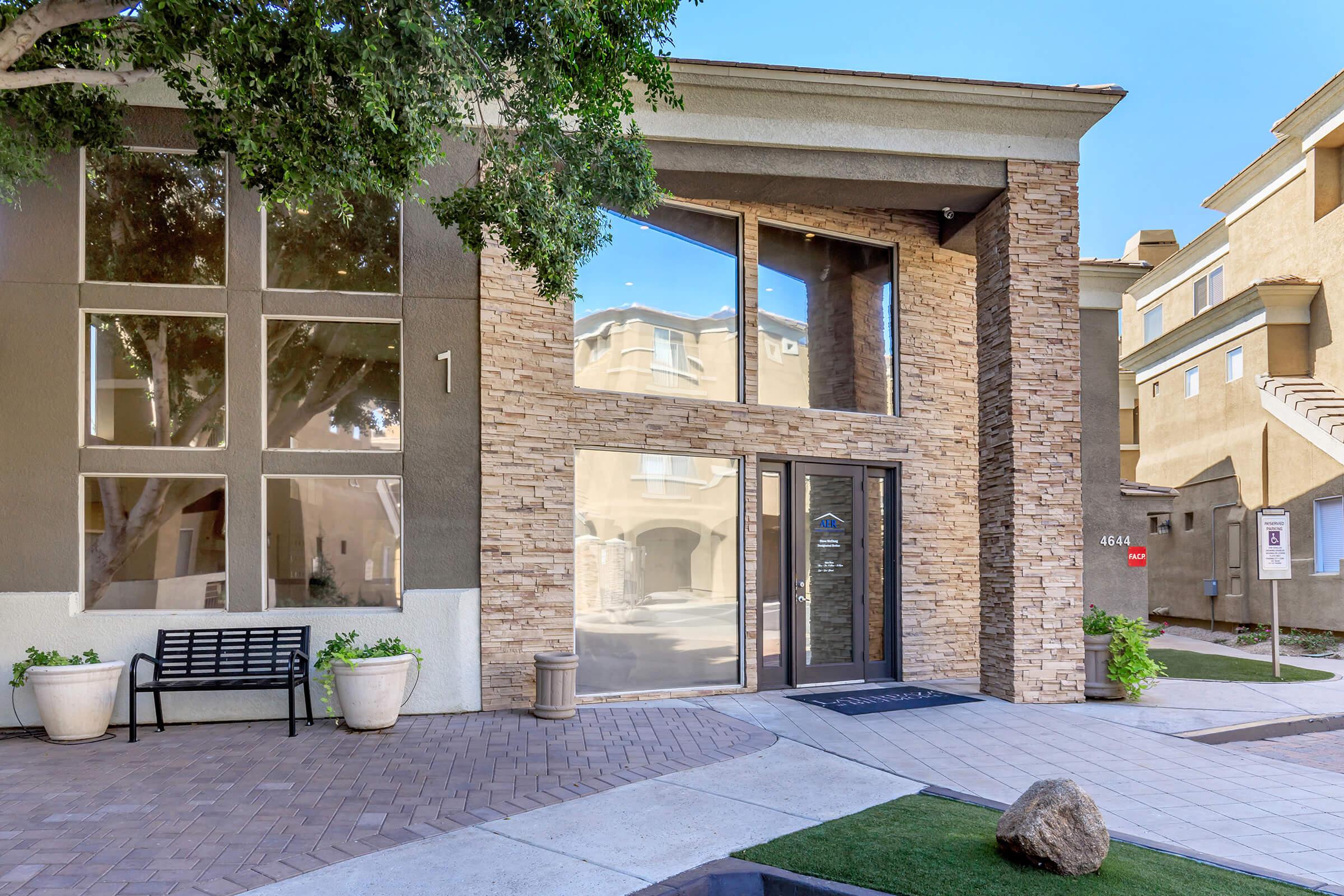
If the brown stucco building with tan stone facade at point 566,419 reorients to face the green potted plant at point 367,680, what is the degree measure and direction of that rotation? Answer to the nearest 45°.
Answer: approximately 45° to its right

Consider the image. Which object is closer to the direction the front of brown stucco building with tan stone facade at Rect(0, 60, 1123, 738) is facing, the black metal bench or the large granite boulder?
the large granite boulder

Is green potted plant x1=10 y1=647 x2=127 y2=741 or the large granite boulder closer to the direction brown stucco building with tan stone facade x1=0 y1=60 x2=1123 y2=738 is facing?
the large granite boulder

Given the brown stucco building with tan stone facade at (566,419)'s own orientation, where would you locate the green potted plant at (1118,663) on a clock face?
The green potted plant is roughly at 9 o'clock from the brown stucco building with tan stone facade.

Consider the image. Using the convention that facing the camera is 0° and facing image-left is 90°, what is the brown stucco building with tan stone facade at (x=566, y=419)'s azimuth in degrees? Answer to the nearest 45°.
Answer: approximately 0°

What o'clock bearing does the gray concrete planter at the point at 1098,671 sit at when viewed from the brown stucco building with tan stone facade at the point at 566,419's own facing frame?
The gray concrete planter is roughly at 9 o'clock from the brown stucco building with tan stone facade.
